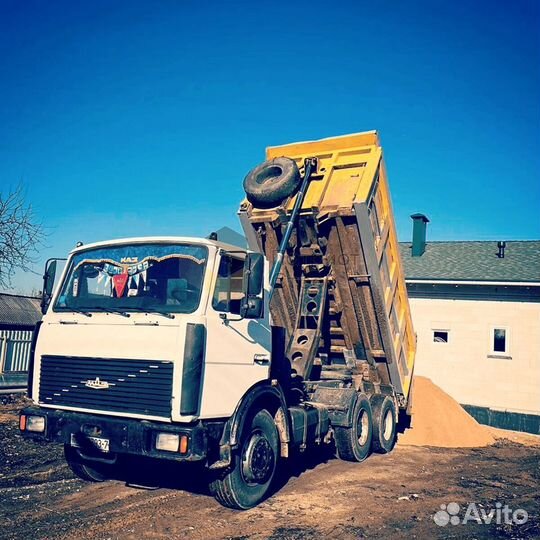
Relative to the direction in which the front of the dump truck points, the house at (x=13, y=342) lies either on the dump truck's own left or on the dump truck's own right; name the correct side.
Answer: on the dump truck's own right

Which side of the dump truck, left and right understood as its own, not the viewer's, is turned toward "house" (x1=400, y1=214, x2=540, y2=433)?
back

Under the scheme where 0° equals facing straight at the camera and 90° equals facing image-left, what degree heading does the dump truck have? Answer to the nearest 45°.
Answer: approximately 45°

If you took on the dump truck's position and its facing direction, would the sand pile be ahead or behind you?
behind
